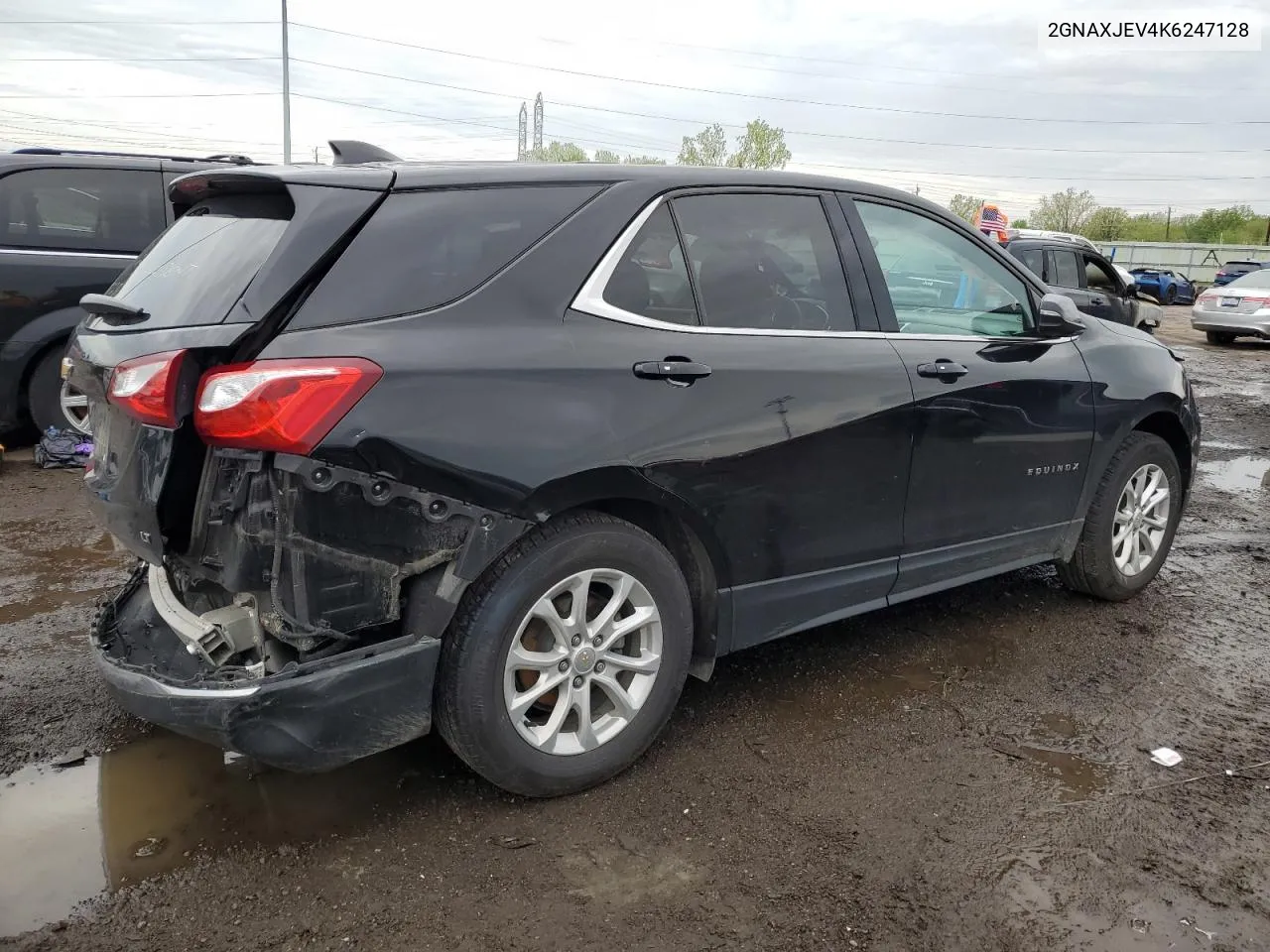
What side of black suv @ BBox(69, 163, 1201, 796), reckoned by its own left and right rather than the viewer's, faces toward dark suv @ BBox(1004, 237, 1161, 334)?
front

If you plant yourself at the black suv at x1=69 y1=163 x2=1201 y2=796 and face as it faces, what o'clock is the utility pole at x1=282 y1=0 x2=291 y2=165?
The utility pole is roughly at 10 o'clock from the black suv.

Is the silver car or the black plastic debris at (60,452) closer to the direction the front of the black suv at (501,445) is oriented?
the silver car

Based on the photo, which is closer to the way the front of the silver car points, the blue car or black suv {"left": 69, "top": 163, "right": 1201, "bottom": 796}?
the blue car

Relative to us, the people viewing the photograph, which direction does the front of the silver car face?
facing away from the viewer and to the right of the viewer

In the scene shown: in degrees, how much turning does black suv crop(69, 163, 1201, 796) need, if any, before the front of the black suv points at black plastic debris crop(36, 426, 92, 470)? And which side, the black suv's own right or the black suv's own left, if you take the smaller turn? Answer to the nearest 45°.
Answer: approximately 90° to the black suv's own left

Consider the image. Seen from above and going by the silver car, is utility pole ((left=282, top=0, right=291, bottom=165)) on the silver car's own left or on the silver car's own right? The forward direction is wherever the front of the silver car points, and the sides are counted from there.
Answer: on the silver car's own left

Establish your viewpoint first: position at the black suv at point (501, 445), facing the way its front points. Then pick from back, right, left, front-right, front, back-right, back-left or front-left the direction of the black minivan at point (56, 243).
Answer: left

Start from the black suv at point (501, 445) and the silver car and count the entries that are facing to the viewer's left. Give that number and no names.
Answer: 0

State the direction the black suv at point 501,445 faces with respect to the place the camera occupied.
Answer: facing away from the viewer and to the right of the viewer
